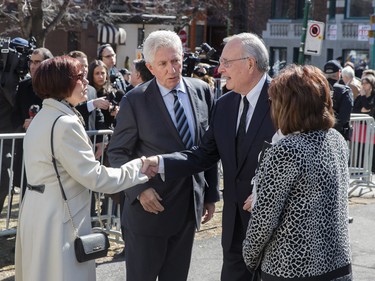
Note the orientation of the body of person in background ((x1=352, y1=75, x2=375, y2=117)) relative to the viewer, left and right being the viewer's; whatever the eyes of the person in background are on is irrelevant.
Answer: facing the viewer and to the left of the viewer

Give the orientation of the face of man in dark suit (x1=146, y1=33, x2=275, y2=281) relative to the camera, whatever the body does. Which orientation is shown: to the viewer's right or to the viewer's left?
to the viewer's left

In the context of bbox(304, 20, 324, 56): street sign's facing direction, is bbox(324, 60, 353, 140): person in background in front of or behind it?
in front

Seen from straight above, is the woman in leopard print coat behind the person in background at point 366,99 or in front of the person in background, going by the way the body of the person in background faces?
in front

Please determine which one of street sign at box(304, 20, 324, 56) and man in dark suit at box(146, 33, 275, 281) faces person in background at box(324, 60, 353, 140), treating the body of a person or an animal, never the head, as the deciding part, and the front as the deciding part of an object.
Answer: the street sign

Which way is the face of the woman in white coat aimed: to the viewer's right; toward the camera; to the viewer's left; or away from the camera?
to the viewer's right

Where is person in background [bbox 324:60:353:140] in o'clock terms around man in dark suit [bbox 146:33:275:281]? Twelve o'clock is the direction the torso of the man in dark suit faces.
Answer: The person in background is roughly at 5 o'clock from the man in dark suit.

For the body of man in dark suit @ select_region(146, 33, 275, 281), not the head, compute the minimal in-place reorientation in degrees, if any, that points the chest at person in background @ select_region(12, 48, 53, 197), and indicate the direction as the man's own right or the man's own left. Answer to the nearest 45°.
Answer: approximately 90° to the man's own right

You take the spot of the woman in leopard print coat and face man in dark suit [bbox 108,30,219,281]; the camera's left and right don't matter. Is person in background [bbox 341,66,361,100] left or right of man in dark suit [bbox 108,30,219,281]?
right
